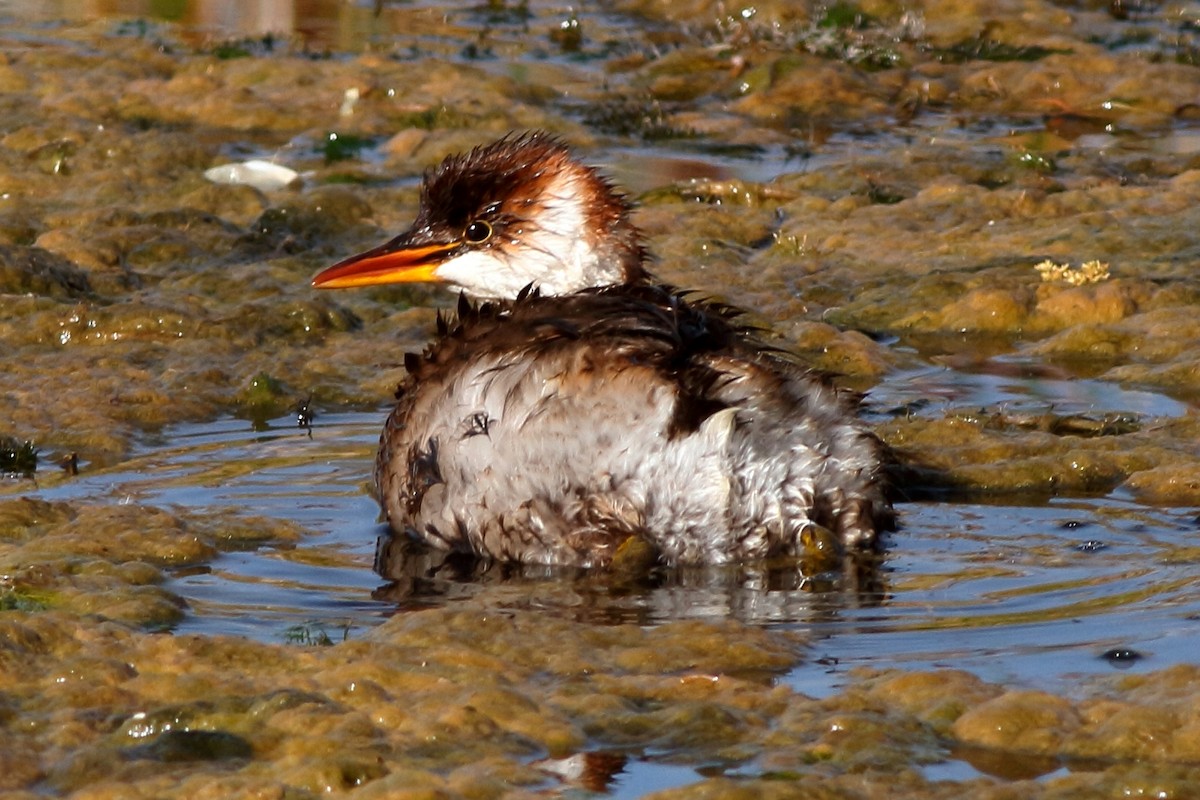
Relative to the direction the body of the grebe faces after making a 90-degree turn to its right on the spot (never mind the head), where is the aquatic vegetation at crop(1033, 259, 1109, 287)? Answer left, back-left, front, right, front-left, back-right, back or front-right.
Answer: front-right

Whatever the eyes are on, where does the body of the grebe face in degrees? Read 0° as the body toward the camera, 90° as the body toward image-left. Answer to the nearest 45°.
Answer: approximately 90°
